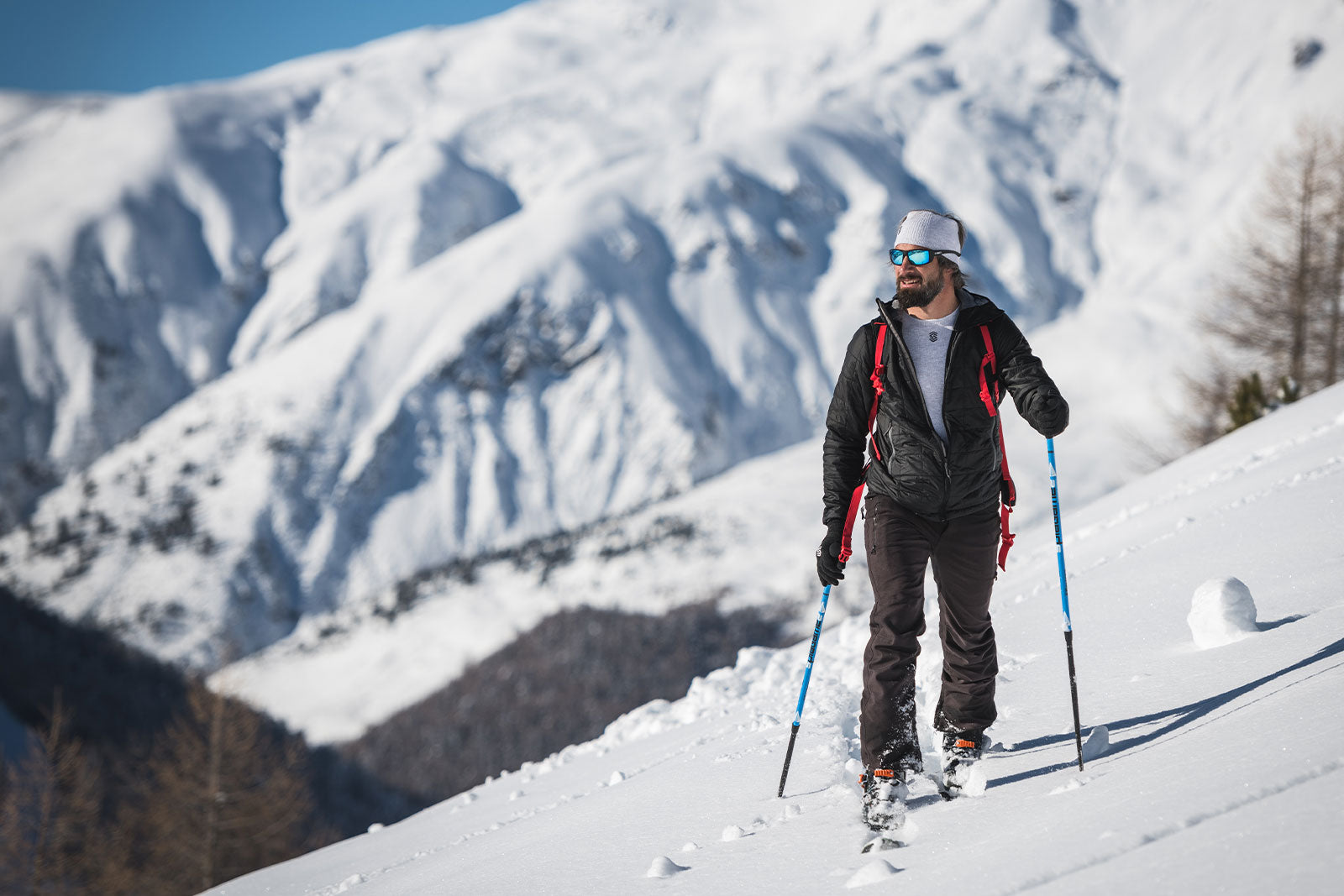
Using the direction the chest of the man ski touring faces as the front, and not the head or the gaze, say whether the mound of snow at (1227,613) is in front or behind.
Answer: behind

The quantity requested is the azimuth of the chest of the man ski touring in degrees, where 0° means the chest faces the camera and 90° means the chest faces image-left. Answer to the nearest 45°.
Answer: approximately 0°

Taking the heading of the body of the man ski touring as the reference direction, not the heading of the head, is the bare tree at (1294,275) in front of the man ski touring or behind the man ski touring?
behind
